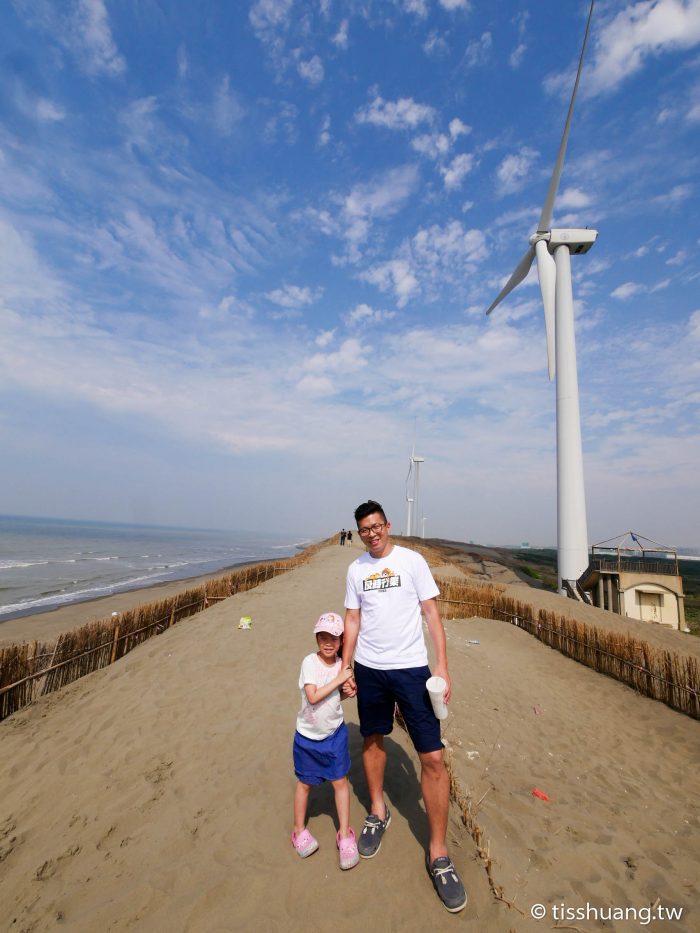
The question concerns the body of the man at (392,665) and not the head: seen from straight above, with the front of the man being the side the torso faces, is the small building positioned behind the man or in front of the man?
behind

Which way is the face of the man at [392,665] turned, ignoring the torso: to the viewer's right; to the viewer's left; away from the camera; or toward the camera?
toward the camera

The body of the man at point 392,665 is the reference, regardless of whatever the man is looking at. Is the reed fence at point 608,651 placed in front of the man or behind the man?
behind

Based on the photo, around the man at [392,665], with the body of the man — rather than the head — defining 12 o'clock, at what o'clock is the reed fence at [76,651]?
The reed fence is roughly at 4 o'clock from the man.

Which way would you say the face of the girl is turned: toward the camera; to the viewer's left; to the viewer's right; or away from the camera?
toward the camera

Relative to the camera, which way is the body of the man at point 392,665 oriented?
toward the camera

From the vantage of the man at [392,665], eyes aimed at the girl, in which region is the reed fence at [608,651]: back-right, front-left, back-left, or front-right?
back-right
